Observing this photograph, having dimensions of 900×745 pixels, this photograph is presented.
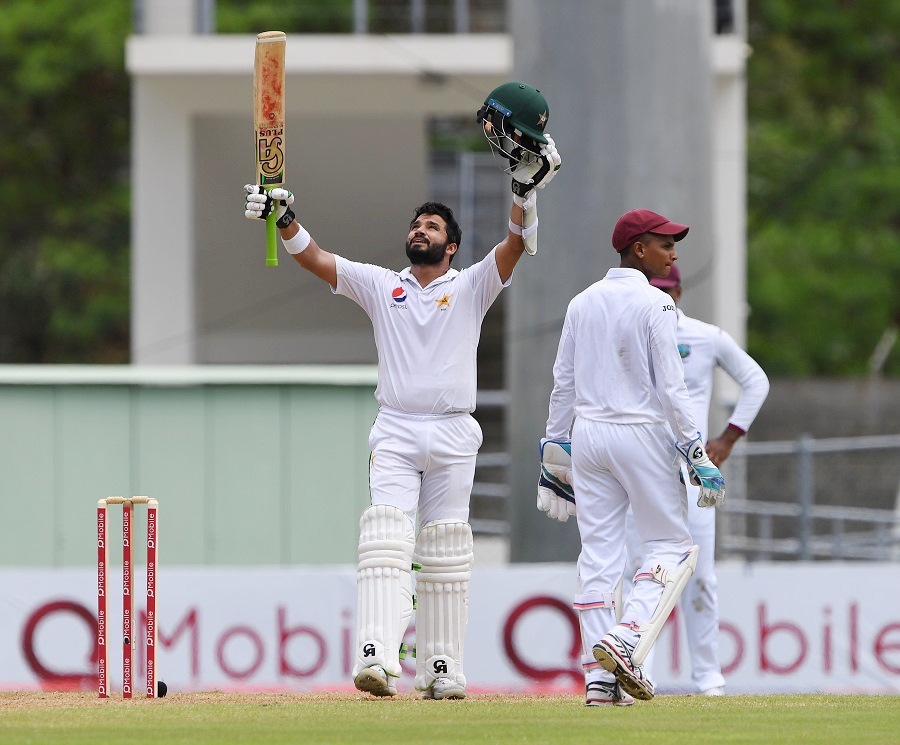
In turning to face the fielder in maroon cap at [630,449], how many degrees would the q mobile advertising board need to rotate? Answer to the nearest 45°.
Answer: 0° — it already faces them

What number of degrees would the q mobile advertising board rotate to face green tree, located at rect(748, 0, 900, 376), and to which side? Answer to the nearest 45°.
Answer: approximately 180°

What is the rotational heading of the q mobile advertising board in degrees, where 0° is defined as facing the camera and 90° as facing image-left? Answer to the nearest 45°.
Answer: approximately 0°

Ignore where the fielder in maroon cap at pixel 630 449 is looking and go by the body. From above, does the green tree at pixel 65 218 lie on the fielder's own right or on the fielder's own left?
on the fielder's own left

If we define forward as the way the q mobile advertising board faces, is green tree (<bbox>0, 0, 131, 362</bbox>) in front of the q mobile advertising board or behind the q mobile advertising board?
behind

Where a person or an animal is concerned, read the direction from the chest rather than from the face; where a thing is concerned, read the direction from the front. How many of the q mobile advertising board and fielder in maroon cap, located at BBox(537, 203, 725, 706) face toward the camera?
1

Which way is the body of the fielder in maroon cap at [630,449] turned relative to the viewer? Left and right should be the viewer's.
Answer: facing away from the viewer and to the right of the viewer

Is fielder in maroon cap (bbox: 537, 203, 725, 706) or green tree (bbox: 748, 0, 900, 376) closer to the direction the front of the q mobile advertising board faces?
the fielder in maroon cap
